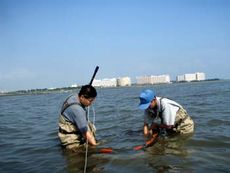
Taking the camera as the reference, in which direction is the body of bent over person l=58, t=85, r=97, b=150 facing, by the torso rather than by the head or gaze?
to the viewer's right

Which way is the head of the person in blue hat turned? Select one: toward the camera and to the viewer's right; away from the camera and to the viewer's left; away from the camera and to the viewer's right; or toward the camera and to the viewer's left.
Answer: toward the camera and to the viewer's left

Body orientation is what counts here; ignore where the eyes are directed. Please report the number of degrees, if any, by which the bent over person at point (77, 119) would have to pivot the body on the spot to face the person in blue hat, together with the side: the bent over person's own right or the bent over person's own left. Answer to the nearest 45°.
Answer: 0° — they already face them

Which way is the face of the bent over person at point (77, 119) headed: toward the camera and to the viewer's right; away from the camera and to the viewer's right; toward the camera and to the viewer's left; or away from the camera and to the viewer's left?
toward the camera and to the viewer's right
